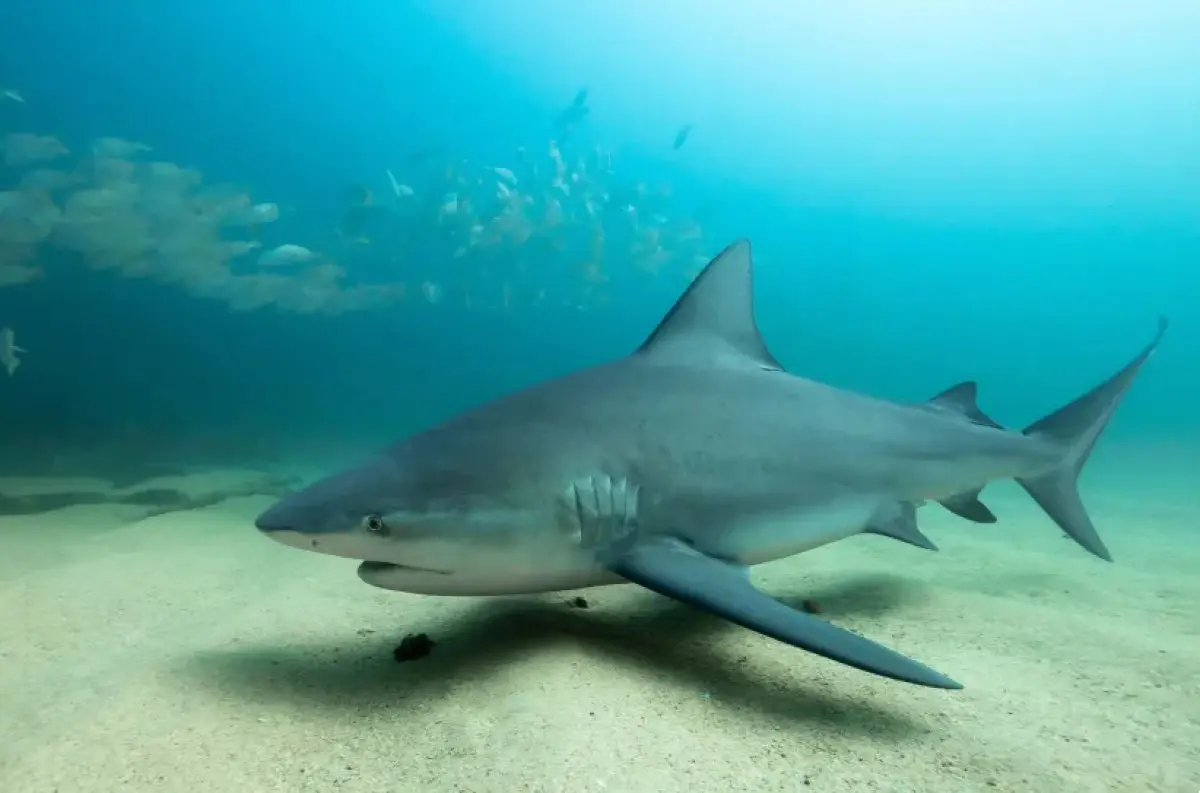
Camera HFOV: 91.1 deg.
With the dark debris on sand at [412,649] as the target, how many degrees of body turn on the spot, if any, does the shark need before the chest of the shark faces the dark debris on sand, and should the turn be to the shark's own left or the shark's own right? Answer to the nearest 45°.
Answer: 0° — it already faces it

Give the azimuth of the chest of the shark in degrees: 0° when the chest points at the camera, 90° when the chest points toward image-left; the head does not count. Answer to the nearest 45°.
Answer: approximately 90°
